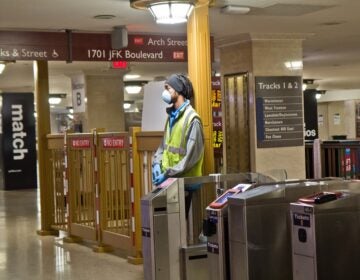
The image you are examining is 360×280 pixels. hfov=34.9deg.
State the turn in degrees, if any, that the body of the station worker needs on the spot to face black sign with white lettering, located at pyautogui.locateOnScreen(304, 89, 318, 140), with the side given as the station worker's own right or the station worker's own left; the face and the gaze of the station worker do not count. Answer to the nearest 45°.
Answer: approximately 135° to the station worker's own right

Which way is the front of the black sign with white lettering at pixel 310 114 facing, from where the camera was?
facing the viewer

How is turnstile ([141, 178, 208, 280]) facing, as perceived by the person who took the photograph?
facing the viewer and to the left of the viewer

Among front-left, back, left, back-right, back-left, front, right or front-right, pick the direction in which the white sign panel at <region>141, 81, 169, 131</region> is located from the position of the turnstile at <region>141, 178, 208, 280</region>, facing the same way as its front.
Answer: back-right

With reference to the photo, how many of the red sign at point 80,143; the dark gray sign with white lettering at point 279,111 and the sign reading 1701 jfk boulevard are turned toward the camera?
3

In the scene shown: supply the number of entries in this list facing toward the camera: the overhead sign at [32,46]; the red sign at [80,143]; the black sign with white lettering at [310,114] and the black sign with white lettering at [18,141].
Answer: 4

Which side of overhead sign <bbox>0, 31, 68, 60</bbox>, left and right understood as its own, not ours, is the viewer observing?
front

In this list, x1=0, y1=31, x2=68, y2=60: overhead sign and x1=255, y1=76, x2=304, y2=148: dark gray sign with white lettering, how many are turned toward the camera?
2

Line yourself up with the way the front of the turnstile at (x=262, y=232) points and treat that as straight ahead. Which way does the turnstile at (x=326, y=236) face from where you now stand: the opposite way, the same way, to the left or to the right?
the same way

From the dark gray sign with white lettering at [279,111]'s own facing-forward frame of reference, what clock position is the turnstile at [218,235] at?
The turnstile is roughly at 12 o'clock from the dark gray sign with white lettering.

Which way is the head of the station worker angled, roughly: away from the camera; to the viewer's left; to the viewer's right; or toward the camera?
to the viewer's left

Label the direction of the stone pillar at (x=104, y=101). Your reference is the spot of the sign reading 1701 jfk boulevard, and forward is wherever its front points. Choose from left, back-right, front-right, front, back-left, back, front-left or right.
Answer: back

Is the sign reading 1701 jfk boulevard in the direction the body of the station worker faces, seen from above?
no
